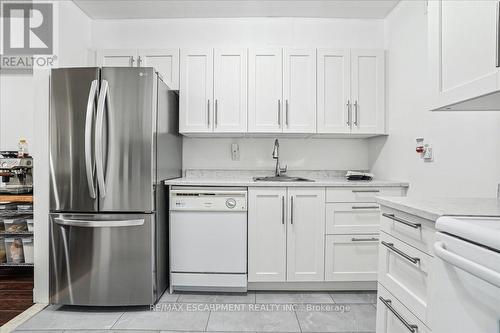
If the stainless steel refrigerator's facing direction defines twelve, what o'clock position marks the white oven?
The white oven is roughly at 11 o'clock from the stainless steel refrigerator.

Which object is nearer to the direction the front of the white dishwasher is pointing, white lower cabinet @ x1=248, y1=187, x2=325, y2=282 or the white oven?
the white oven

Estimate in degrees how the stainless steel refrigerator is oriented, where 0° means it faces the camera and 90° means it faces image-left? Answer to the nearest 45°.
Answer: approximately 0°

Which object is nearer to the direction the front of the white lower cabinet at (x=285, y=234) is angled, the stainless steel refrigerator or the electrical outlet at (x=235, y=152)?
the stainless steel refrigerator

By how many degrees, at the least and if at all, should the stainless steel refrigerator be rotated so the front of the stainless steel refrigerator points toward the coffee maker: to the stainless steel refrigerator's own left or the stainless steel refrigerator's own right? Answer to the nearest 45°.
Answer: approximately 135° to the stainless steel refrigerator's own right

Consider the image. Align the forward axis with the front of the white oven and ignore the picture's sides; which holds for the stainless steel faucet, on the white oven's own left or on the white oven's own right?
on the white oven's own right

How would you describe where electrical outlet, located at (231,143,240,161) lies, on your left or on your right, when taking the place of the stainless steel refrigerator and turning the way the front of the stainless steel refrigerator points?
on your left
